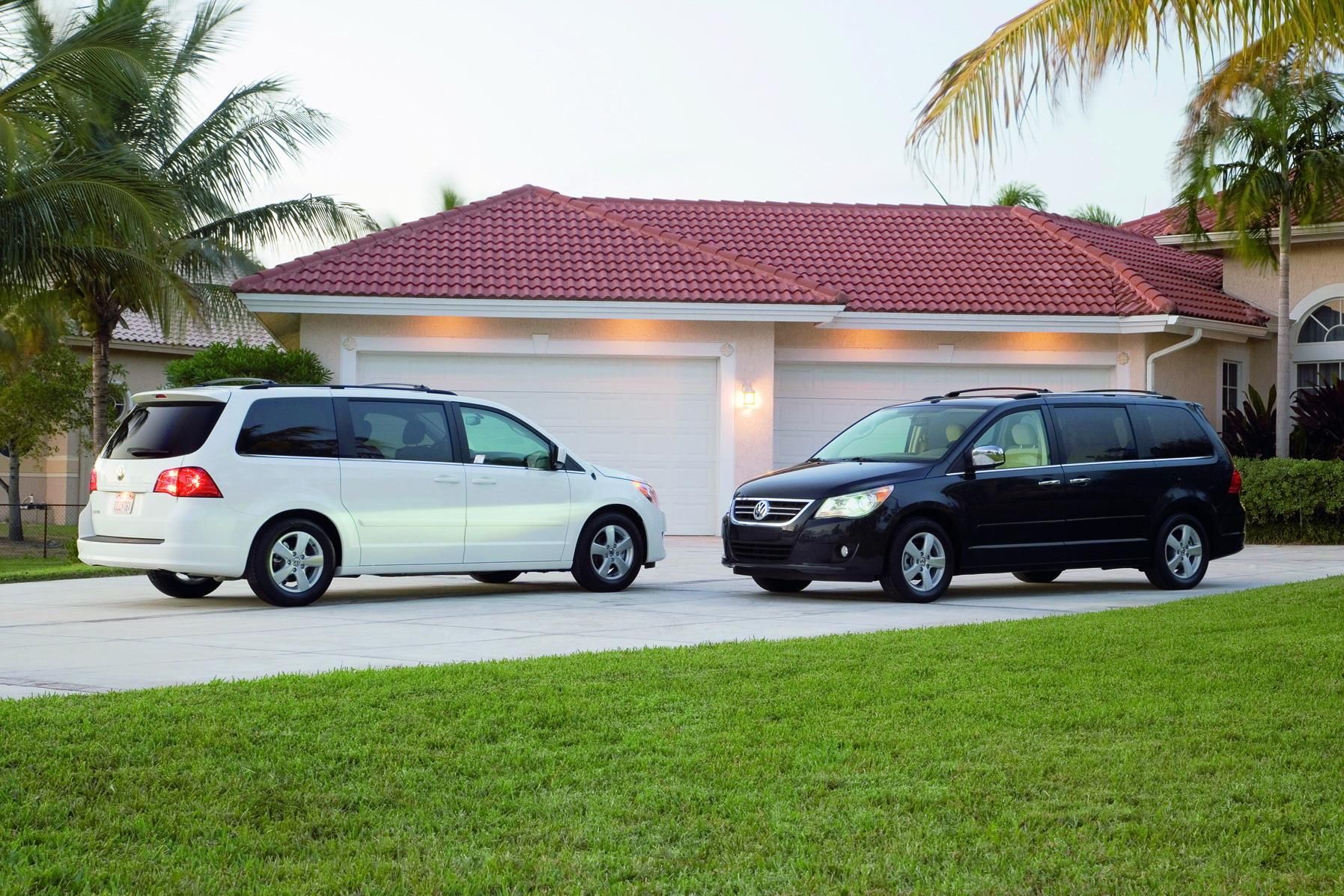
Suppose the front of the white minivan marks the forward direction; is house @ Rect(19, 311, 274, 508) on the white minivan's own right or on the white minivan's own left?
on the white minivan's own left

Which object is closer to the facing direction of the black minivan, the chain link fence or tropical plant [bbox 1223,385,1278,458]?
the chain link fence

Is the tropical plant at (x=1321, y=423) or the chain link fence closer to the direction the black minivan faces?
the chain link fence

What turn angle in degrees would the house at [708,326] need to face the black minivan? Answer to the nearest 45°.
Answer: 0° — it already faces it

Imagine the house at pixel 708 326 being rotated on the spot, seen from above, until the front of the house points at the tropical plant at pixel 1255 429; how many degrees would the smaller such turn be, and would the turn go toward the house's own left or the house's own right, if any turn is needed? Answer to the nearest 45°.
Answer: approximately 90° to the house's own left

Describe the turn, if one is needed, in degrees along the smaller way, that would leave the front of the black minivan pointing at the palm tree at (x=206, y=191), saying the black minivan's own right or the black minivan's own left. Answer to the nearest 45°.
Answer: approximately 90° to the black minivan's own right

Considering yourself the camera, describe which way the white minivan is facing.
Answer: facing away from the viewer and to the right of the viewer

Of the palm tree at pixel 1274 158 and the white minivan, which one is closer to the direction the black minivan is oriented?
the white minivan

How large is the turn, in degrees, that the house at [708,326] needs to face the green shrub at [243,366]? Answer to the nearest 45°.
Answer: approximately 45° to its right

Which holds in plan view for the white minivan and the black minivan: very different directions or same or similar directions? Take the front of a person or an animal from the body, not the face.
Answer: very different directions

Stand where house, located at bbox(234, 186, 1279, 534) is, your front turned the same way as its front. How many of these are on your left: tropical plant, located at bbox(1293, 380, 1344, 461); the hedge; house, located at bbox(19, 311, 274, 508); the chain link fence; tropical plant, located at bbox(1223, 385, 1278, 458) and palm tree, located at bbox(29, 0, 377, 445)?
3

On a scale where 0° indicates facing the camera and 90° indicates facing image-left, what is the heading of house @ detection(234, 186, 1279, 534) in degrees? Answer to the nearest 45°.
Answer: approximately 0°

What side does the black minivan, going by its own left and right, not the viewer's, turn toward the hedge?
back

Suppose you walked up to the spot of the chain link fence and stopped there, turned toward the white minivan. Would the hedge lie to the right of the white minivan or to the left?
left

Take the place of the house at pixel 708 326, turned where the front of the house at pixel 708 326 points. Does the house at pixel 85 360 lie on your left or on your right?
on your right

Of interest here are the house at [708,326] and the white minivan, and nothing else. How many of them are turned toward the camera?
1

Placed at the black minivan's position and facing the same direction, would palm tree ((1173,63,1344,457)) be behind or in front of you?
behind
